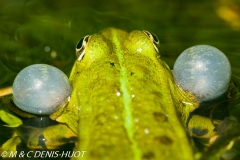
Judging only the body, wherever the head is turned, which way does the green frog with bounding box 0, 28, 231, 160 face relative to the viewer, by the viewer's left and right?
facing away from the viewer
